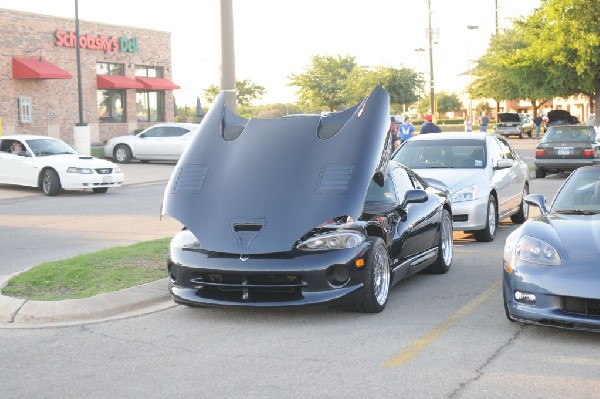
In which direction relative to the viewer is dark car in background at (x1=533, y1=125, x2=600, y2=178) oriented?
away from the camera

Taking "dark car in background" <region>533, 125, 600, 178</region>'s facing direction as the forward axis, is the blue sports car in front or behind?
behind

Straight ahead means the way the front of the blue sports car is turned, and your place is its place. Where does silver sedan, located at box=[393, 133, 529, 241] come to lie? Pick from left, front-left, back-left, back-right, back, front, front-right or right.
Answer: back

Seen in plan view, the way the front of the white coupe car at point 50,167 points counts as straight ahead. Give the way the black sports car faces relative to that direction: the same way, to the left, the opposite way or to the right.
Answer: to the right

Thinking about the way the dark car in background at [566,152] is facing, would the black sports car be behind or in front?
behind

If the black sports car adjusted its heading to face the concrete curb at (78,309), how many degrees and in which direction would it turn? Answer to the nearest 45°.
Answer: approximately 45° to its right

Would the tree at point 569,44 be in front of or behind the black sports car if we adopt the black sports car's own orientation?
behind

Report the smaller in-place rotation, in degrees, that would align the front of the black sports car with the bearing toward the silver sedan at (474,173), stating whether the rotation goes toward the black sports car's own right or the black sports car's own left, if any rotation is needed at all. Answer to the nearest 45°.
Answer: approximately 180°

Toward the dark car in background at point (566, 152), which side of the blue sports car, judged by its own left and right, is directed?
back

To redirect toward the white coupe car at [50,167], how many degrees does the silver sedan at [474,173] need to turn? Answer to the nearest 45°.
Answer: approximately 90° to its right

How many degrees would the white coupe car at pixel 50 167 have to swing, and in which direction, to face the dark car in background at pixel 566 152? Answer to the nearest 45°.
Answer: approximately 45° to its left

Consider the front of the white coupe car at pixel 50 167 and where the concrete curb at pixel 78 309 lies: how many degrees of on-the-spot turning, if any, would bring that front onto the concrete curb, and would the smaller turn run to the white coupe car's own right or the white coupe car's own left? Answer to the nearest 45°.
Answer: approximately 45° to the white coupe car's own right

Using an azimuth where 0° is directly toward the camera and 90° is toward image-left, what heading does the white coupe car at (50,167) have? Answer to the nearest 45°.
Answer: approximately 315°
